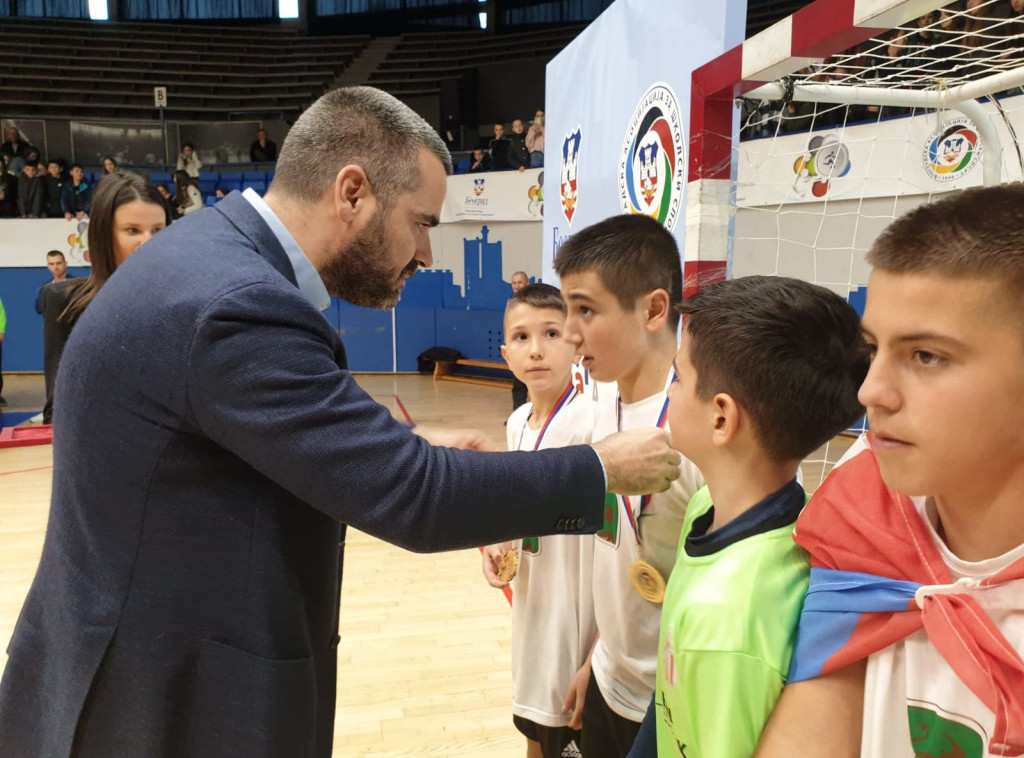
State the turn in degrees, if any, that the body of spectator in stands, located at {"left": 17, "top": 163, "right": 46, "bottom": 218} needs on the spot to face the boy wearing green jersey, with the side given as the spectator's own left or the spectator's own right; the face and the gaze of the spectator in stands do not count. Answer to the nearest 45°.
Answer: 0° — they already face them

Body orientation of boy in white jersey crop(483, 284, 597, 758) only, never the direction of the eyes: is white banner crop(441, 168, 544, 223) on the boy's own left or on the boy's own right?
on the boy's own right

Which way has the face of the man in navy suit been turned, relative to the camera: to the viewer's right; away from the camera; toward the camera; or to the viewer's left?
to the viewer's right

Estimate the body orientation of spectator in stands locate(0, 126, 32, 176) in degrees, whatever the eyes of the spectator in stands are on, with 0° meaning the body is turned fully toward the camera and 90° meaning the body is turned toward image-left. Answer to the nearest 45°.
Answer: approximately 0°

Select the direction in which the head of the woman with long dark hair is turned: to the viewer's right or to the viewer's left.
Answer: to the viewer's right

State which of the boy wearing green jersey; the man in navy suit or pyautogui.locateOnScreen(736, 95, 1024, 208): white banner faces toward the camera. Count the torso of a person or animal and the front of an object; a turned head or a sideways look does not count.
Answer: the white banner

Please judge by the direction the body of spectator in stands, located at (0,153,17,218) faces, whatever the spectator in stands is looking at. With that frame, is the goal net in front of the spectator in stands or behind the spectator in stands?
in front

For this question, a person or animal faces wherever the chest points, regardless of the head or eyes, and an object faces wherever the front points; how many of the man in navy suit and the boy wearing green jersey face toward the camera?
0

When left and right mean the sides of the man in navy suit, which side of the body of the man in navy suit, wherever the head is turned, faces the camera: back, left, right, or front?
right

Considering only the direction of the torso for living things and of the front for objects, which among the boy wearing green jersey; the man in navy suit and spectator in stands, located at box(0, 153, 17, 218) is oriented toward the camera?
the spectator in stands

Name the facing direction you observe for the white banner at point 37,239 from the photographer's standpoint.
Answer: facing the viewer
